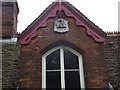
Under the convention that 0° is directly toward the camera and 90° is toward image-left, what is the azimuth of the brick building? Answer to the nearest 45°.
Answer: approximately 0°
